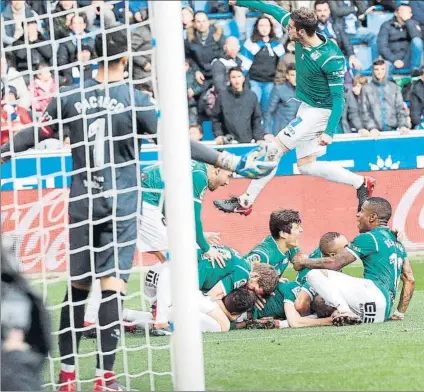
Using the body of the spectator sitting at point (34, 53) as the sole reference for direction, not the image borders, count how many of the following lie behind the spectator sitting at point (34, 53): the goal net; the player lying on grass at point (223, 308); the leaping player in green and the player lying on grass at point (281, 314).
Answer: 0

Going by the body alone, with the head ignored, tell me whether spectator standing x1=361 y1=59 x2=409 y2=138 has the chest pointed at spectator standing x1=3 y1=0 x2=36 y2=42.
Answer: no

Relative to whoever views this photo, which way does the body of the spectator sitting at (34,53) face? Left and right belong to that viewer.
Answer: facing the viewer

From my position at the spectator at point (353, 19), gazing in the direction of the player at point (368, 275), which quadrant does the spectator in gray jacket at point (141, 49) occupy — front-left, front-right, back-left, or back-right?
front-right

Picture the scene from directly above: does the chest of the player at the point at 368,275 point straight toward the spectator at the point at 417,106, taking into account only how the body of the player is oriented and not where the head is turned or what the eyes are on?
no

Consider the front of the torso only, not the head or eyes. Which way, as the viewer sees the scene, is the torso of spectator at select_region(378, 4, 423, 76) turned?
toward the camera

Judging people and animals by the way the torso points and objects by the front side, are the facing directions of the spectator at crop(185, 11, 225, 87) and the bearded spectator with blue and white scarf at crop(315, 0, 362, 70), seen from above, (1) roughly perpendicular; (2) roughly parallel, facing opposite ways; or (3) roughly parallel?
roughly parallel

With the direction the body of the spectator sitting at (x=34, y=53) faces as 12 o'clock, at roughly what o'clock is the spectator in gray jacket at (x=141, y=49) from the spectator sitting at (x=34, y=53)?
the spectator in gray jacket at (x=141, y=49) is roughly at 10 o'clock from the spectator sitting at (x=34, y=53).

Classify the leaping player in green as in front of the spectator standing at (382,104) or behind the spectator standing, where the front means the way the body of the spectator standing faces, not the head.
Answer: in front

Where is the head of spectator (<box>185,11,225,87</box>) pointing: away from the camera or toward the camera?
toward the camera

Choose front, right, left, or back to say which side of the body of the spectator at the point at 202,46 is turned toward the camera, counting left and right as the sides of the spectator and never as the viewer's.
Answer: front

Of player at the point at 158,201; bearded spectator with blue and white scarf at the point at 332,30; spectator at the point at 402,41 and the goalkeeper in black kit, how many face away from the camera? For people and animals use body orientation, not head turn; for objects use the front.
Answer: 1

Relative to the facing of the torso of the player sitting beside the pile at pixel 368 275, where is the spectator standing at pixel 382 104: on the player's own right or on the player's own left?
on the player's own right
